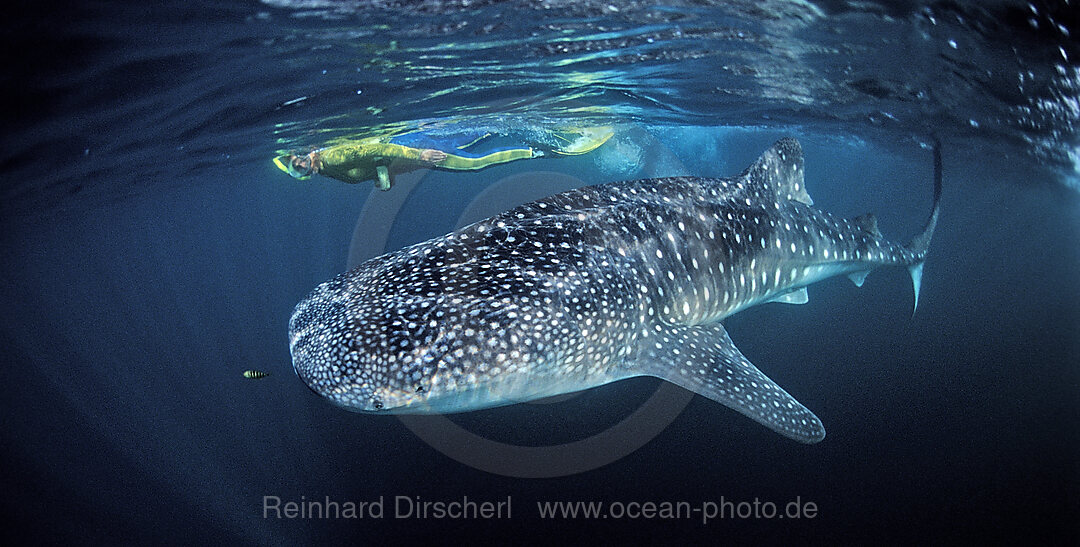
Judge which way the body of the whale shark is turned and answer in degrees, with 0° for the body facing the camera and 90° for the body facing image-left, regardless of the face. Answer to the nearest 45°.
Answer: approximately 45°

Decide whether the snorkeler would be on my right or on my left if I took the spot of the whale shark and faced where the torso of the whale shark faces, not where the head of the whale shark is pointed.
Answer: on my right
